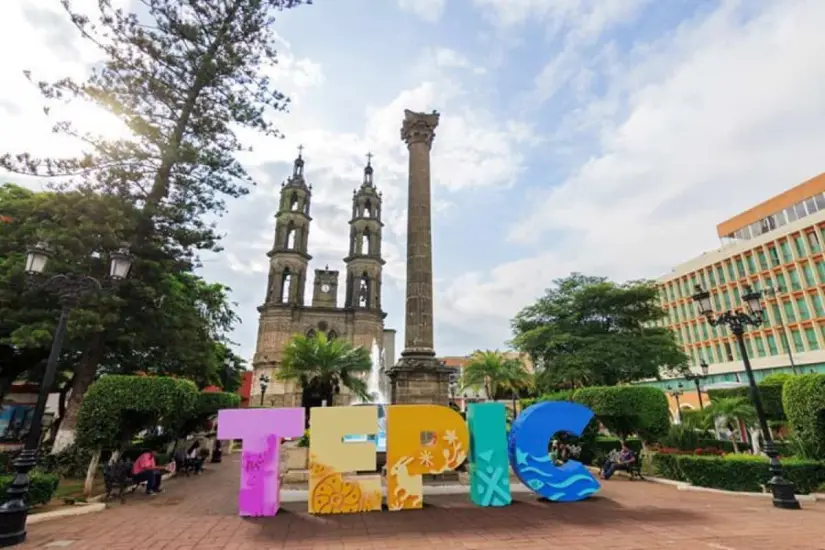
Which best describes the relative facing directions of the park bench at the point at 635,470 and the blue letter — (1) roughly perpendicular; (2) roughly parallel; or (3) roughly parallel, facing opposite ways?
roughly perpendicular

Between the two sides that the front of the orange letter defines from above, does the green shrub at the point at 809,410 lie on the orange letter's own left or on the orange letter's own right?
on the orange letter's own left

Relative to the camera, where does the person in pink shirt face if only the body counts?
to the viewer's right

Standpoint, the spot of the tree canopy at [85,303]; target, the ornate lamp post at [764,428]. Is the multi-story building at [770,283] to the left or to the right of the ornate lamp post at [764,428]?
left

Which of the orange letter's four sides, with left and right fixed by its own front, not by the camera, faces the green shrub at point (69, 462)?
right

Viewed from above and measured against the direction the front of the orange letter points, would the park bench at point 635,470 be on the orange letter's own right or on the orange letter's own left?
on the orange letter's own left

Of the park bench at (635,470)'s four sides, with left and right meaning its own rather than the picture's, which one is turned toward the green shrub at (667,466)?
back

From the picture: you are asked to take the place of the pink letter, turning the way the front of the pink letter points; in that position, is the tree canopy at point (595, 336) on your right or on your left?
on your left

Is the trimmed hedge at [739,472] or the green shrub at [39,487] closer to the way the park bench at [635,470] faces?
the green shrub

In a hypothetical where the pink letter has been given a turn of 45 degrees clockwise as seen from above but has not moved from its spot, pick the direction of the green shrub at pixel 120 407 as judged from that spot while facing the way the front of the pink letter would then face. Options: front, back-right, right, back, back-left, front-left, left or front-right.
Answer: right

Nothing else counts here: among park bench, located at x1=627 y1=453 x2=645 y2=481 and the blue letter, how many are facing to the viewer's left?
1

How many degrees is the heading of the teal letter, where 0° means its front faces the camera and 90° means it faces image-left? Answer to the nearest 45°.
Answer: approximately 0°

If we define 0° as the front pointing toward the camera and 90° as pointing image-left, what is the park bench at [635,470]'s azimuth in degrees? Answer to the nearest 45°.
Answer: approximately 90°

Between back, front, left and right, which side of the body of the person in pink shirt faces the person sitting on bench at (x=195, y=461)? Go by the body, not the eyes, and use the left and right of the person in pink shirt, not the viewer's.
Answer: left
